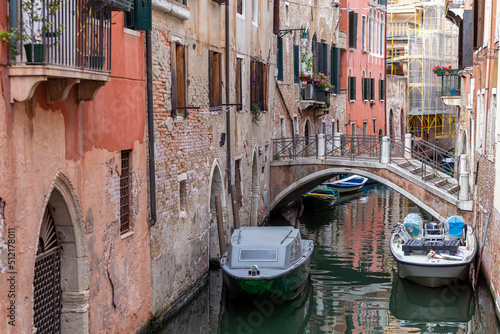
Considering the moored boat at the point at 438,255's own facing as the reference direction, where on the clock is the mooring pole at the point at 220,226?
The mooring pole is roughly at 3 o'clock from the moored boat.

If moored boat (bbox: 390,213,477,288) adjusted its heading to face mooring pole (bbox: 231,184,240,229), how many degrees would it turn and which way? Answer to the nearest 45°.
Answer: approximately 90° to its right

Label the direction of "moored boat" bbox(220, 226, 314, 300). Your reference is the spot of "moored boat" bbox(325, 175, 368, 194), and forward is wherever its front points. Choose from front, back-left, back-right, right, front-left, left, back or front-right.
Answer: front-left

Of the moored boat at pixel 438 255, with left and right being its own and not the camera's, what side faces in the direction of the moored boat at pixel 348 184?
back

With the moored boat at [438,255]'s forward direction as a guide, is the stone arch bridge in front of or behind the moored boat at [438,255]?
behind

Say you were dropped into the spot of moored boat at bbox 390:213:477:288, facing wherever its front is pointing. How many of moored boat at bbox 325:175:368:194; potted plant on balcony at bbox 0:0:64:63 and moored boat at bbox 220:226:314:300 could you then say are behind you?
1

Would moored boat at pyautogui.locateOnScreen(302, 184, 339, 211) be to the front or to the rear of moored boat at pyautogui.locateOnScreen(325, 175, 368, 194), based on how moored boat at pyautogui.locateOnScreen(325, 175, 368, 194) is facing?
to the front
